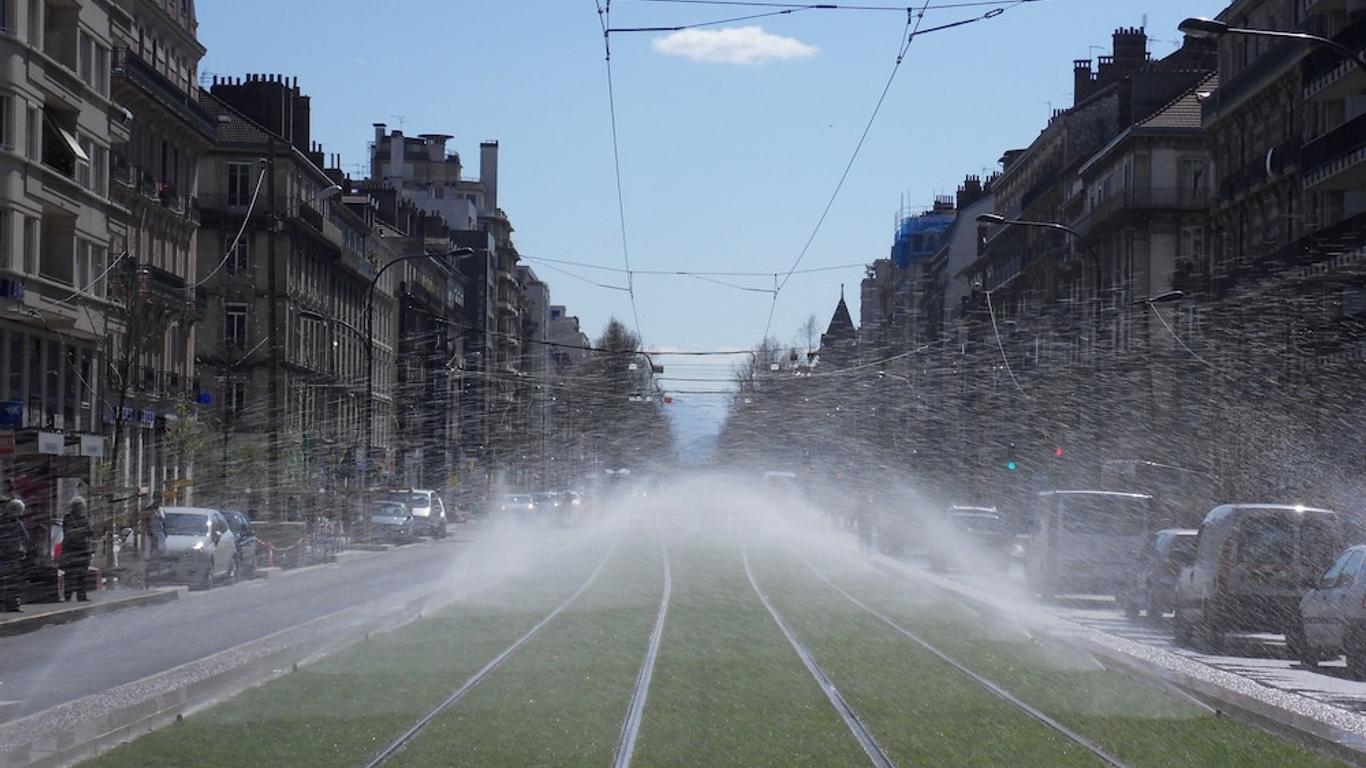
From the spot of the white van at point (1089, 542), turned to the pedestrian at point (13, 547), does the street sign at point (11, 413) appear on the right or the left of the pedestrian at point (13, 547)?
right

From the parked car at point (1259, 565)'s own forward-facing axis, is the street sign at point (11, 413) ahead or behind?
ahead
